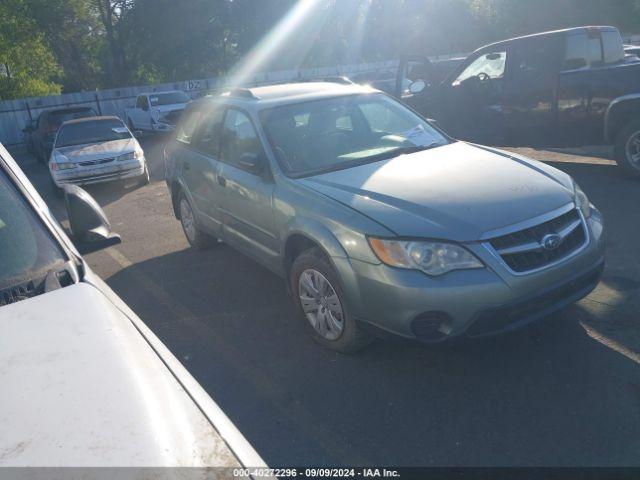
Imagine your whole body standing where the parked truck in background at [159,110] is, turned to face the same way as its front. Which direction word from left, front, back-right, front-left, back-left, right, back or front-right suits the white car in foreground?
front-right

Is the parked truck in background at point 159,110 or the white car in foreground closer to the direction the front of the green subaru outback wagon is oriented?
the white car in foreground

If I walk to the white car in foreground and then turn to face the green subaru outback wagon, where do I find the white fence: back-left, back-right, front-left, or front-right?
front-left

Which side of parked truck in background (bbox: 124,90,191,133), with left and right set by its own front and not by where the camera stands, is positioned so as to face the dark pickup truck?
front

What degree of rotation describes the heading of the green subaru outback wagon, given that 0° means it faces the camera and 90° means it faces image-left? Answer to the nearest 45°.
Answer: approximately 315°

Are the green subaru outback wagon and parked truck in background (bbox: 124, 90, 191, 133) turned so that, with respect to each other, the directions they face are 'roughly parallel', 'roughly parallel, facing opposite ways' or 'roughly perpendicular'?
roughly parallel

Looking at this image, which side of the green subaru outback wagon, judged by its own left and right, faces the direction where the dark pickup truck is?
left

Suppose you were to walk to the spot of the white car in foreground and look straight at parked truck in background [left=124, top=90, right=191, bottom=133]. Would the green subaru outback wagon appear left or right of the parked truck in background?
right

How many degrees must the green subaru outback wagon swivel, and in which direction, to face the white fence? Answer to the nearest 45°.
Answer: approximately 180°

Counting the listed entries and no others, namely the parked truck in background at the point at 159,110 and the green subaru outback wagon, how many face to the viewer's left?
0
